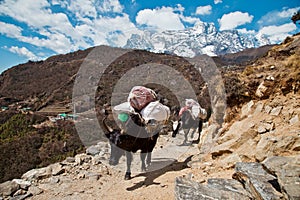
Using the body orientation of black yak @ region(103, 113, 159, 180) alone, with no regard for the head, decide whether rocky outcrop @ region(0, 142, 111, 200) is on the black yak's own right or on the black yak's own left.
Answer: on the black yak's own right

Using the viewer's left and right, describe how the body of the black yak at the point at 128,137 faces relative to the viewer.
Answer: facing the viewer and to the left of the viewer
